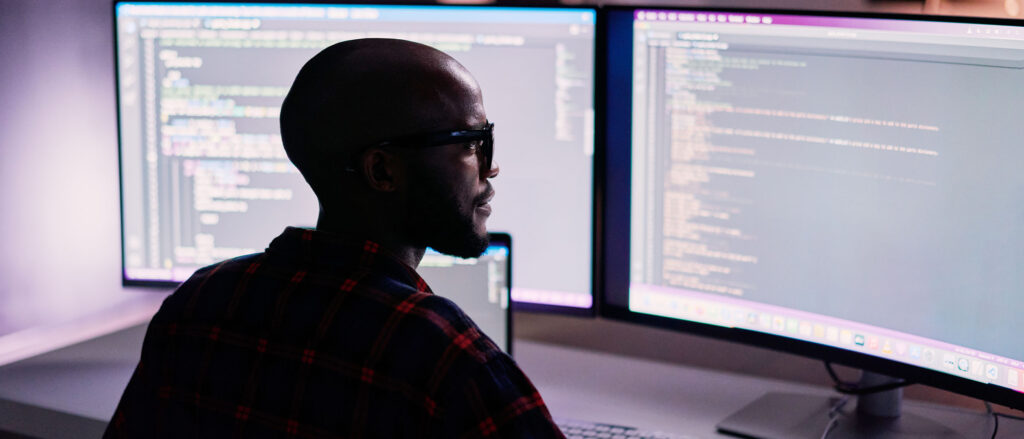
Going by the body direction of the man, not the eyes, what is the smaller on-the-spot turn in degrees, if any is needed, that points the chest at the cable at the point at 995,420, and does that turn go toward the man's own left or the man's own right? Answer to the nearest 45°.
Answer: approximately 45° to the man's own right

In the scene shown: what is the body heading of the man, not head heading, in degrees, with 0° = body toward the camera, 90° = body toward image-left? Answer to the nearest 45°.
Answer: approximately 225°

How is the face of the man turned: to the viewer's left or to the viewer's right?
to the viewer's right

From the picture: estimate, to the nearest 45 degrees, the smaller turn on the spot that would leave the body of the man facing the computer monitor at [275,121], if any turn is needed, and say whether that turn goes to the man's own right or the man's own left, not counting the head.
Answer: approximately 45° to the man's own left
